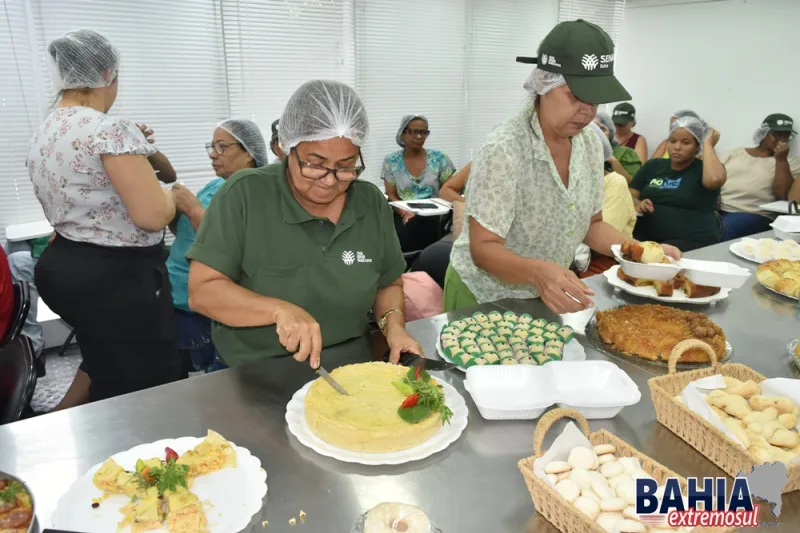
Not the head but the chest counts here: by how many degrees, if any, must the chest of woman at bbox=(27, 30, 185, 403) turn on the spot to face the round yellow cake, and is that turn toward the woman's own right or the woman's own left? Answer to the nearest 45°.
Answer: approximately 135° to the woman's own right

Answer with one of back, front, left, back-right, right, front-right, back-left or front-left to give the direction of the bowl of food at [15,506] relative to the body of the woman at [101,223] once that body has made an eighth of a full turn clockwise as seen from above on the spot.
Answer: right

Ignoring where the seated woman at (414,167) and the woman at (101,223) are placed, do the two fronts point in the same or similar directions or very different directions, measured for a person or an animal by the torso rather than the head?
very different directions

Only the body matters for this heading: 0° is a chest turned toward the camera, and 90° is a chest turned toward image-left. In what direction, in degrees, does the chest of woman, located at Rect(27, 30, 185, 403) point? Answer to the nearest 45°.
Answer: approximately 225°

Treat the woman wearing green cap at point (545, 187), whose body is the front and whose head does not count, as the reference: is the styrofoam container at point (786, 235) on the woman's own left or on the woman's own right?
on the woman's own left

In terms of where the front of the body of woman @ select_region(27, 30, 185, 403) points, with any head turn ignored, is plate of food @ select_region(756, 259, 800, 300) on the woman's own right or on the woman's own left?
on the woman's own right

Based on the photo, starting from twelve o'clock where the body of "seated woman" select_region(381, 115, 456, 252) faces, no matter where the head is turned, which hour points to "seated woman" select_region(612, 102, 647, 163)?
"seated woman" select_region(612, 102, 647, 163) is roughly at 8 o'clock from "seated woman" select_region(381, 115, 456, 252).

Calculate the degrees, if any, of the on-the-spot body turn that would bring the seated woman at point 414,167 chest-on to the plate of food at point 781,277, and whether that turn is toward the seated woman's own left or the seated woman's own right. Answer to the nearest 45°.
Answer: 0° — they already face it

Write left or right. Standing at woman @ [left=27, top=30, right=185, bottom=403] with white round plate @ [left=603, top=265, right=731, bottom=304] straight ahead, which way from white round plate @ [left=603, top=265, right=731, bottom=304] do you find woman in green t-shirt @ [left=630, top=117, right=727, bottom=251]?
left

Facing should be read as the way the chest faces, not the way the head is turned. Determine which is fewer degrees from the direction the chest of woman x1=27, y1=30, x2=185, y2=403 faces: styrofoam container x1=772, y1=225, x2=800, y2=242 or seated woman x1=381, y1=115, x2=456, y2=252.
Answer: the seated woman
